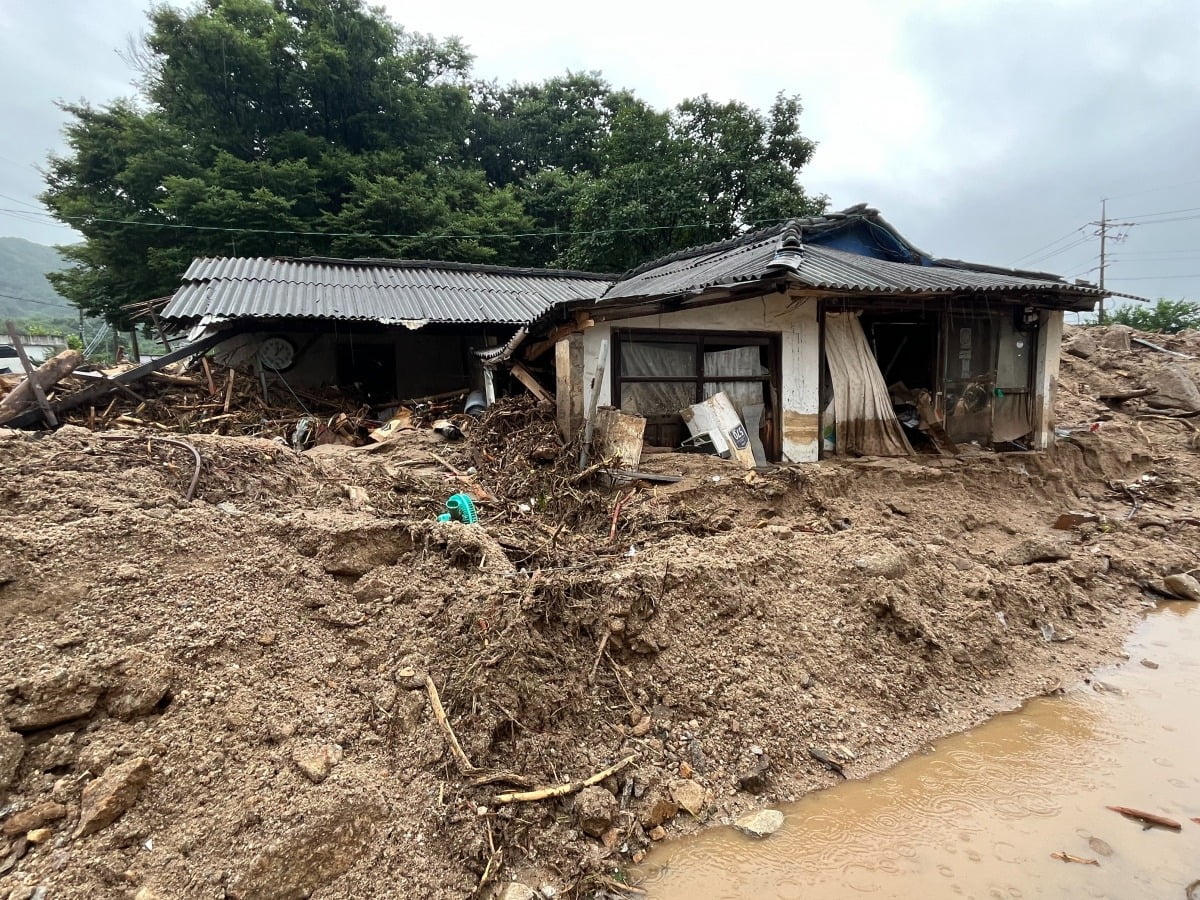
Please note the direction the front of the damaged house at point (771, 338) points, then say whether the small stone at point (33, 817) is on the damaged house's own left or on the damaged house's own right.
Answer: on the damaged house's own right

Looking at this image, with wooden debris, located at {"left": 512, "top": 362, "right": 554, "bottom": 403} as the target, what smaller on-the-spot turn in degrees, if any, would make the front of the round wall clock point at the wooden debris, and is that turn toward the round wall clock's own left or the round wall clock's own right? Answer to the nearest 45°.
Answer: approximately 45° to the round wall clock's own left

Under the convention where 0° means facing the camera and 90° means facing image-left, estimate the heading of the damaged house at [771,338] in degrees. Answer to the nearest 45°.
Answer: approximately 315°

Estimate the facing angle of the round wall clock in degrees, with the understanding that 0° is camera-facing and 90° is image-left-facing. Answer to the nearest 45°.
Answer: approximately 0°

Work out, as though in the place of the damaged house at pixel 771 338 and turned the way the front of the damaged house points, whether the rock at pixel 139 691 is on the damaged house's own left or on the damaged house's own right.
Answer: on the damaged house's own right

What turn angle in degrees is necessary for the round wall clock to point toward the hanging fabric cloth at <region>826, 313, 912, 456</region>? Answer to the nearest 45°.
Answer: approximately 45° to its left

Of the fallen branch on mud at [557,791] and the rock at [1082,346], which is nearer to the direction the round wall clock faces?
the fallen branch on mud

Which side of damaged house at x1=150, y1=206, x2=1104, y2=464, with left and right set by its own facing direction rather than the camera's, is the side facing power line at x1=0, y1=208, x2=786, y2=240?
back

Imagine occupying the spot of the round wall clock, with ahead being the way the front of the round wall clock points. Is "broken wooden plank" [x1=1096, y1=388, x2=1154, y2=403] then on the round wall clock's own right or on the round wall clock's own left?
on the round wall clock's own left

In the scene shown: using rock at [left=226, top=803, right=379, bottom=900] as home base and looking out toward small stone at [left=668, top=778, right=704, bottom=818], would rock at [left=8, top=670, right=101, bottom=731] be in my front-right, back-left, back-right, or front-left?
back-left

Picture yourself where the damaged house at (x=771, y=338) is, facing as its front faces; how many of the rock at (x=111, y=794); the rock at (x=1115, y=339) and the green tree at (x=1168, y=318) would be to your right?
1

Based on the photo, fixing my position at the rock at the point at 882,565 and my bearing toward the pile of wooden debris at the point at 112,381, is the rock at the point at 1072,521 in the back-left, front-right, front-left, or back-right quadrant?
back-right

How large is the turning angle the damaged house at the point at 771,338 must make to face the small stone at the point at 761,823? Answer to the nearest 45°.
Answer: approximately 45° to its right
